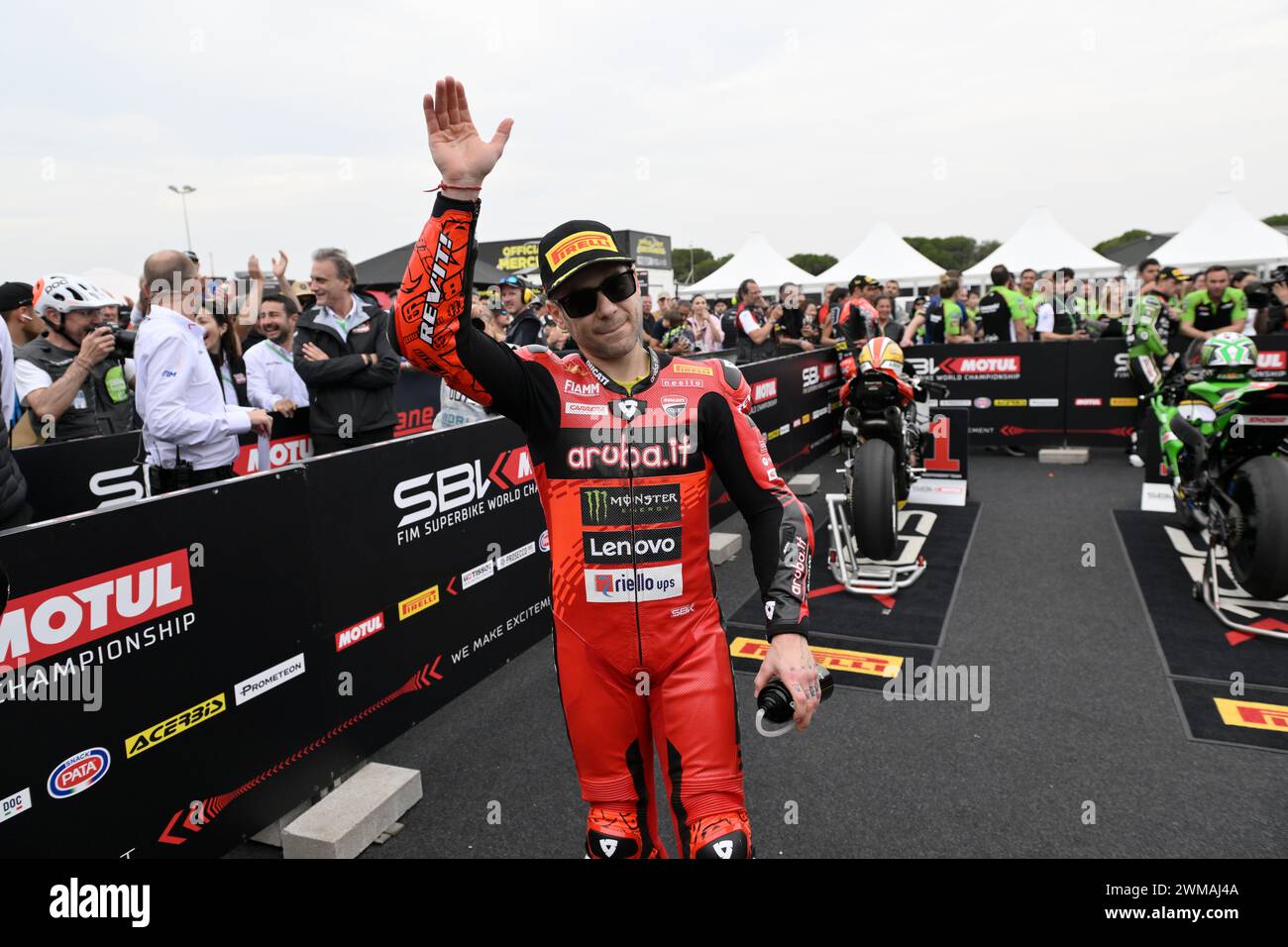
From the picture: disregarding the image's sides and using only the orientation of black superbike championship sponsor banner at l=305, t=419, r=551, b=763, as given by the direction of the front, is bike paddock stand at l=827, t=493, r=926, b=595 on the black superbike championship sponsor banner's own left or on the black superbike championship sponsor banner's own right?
on the black superbike championship sponsor banner's own left

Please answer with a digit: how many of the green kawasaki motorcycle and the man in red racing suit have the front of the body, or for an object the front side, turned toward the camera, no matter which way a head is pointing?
1

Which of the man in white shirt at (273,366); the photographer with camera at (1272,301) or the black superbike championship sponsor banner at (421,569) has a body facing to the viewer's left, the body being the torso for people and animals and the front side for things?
the photographer with camera

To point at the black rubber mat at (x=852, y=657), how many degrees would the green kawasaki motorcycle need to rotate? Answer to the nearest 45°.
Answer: approximately 90° to its left

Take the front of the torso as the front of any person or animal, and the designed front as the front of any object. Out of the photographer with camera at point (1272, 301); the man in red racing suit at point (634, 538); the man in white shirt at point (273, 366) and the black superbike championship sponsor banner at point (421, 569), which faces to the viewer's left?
the photographer with camera

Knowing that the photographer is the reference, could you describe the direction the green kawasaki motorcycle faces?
facing away from the viewer and to the left of the viewer

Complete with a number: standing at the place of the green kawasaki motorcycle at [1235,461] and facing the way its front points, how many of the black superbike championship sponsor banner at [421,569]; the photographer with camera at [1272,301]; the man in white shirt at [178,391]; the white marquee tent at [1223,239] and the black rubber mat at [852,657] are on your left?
3
